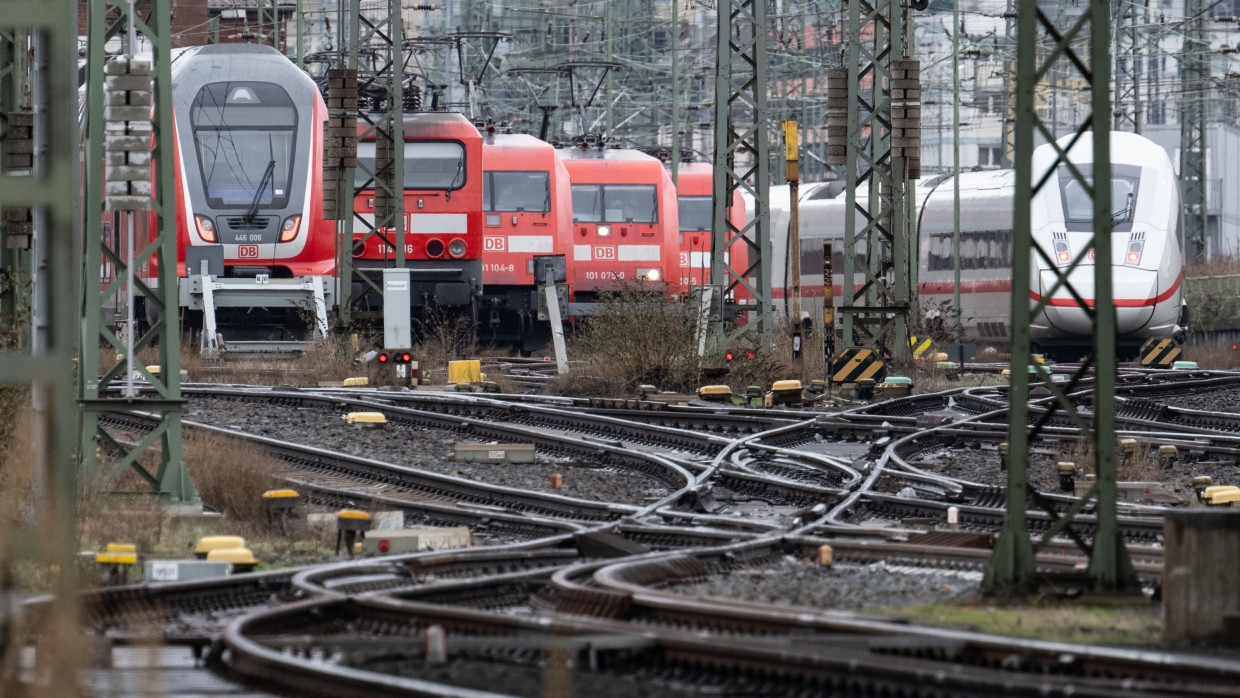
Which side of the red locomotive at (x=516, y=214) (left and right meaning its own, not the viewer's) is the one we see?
front

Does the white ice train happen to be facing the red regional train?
no

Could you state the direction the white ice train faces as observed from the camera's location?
facing the viewer and to the right of the viewer

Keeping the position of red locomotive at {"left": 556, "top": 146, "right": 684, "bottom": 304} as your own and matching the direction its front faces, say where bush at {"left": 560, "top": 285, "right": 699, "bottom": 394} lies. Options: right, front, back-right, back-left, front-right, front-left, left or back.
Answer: front

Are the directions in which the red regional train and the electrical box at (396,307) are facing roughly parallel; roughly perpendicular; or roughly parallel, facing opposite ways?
roughly parallel

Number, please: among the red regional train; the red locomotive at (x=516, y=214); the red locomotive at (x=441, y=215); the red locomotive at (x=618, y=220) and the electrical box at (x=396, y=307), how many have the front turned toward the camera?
5

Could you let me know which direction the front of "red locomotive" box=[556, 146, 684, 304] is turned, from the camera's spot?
facing the viewer

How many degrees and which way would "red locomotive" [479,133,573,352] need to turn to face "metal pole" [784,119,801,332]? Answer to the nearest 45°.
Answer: approximately 45° to its left

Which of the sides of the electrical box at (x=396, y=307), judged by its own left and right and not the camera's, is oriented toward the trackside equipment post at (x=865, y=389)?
left

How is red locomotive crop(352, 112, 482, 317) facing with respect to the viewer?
toward the camera

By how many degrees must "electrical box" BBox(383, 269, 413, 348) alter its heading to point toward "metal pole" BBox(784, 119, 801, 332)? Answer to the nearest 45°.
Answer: approximately 90° to its left

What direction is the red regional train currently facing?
toward the camera

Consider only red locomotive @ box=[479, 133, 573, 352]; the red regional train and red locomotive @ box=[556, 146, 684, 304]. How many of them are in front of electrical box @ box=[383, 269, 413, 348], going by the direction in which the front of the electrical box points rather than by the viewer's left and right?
0

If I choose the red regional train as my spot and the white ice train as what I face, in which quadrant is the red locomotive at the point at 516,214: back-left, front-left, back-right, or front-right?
front-left

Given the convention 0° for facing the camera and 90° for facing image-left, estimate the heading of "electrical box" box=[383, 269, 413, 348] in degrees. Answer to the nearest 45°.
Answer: approximately 0°

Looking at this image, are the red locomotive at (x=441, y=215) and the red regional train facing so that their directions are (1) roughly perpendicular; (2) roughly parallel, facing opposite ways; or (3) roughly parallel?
roughly parallel

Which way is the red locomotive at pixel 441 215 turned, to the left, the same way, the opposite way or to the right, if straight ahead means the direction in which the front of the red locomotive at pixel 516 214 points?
the same way
